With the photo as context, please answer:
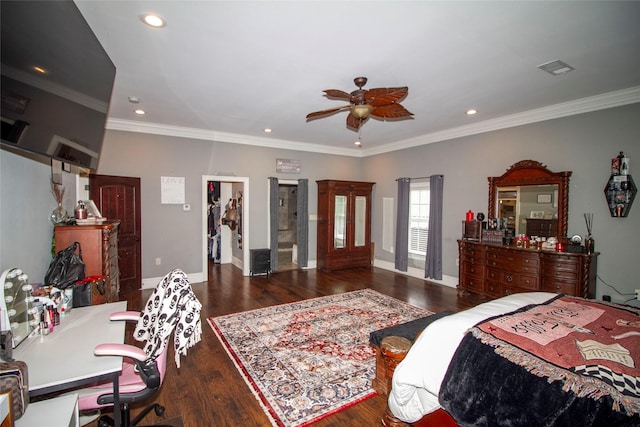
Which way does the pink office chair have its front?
to the viewer's left

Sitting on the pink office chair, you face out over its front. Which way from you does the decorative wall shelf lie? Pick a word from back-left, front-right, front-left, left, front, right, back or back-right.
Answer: back

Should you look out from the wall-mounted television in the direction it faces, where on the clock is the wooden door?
The wooden door is roughly at 8 o'clock from the wall-mounted television.

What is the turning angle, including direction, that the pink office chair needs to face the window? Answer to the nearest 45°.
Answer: approximately 135° to its right

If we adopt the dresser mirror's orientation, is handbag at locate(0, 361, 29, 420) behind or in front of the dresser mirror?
in front

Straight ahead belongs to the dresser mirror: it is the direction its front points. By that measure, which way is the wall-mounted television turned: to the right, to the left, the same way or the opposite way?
the opposite way

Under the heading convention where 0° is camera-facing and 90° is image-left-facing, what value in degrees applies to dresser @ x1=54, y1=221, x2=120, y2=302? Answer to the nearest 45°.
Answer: approximately 270°

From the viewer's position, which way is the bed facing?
facing away from the viewer and to the left of the viewer

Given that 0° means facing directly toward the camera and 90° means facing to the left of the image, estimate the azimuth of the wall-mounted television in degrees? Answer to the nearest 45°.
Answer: approximately 315°

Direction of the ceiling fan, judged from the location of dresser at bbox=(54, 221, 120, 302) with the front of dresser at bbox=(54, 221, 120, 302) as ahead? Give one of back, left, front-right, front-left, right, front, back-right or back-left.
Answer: front-right

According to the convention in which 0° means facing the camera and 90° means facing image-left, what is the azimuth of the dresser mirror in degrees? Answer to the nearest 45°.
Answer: approximately 45°

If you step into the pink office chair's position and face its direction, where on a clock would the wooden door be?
The wooden door is roughly at 3 o'clock from the pink office chair.

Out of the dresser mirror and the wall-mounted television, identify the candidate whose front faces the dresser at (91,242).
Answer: the dresser mirror
